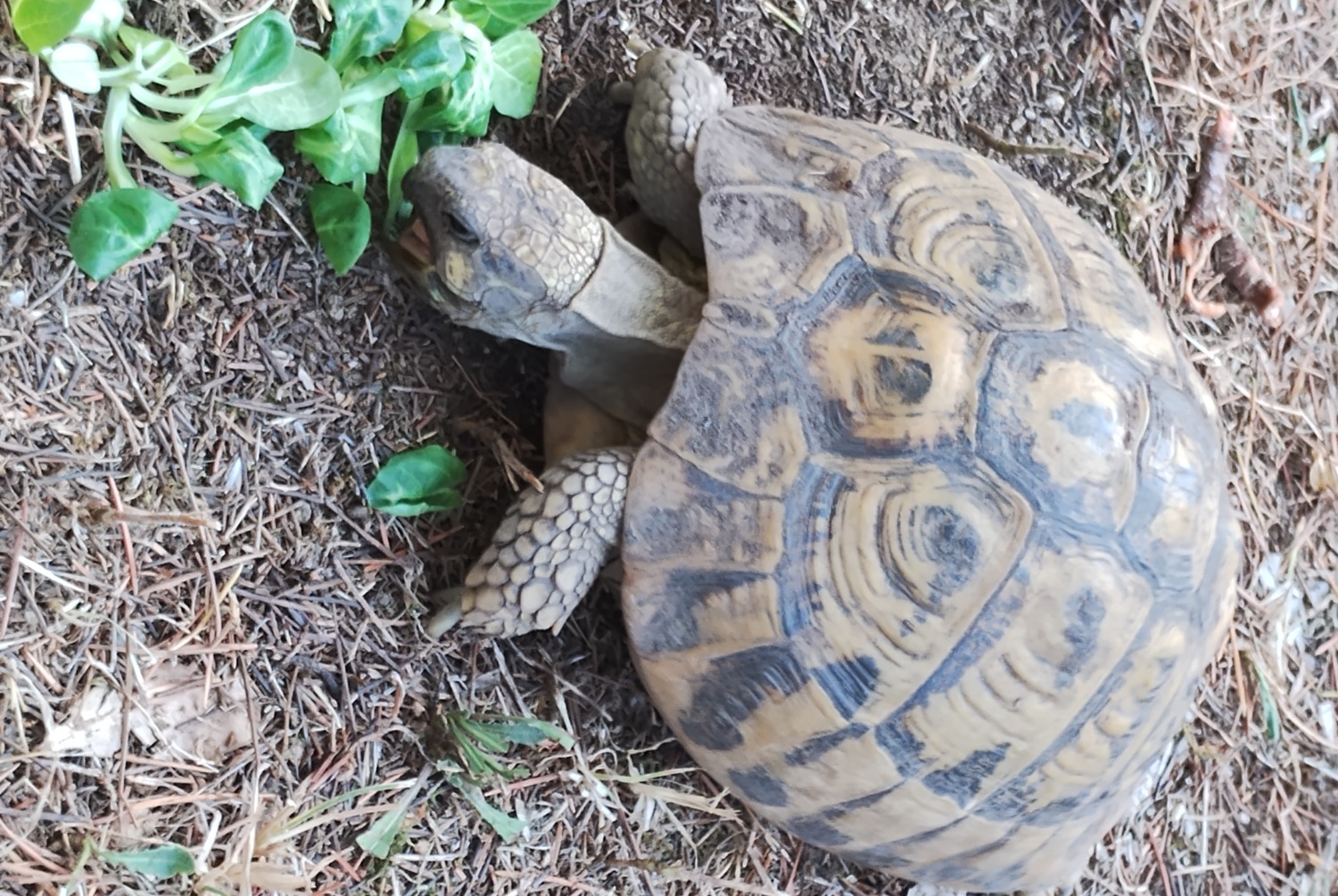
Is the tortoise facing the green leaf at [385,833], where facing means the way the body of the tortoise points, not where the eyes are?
no

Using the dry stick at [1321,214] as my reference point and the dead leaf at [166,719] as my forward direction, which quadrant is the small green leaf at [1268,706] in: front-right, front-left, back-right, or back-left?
front-left

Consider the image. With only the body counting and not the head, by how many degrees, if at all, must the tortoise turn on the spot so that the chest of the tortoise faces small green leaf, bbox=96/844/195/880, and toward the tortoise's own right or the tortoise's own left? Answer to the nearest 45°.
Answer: approximately 90° to the tortoise's own left

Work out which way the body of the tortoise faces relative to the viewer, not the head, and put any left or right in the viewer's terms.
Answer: facing away from the viewer and to the left of the viewer

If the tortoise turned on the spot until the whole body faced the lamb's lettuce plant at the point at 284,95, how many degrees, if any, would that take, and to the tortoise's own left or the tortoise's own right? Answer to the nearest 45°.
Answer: approximately 45° to the tortoise's own left

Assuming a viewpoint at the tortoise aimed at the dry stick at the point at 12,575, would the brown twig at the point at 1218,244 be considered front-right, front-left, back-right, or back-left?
back-right

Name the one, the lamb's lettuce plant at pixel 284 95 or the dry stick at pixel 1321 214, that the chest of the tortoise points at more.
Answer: the lamb's lettuce plant

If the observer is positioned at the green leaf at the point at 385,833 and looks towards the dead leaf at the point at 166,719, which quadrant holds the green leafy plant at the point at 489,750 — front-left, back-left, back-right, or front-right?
back-right

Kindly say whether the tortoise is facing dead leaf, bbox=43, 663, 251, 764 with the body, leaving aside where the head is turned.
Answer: no

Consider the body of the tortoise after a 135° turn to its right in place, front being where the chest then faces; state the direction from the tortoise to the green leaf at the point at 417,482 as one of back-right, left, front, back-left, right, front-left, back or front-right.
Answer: back

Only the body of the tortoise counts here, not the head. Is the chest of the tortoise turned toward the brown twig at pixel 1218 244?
no
